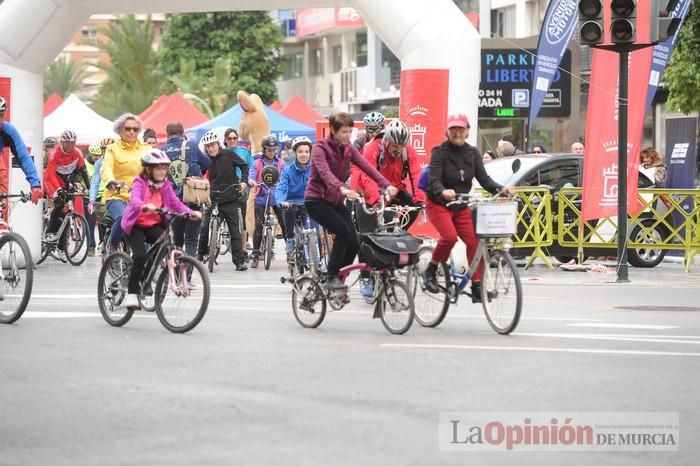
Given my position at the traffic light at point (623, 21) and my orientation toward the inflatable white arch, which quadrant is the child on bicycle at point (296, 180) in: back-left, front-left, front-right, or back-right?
front-left

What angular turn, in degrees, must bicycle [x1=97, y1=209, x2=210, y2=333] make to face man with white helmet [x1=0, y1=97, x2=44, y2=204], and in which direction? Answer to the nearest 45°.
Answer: approximately 180°

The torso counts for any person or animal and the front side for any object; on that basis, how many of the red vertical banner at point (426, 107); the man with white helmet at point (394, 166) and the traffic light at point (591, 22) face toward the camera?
3

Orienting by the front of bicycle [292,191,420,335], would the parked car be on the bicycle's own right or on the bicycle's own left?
on the bicycle's own left

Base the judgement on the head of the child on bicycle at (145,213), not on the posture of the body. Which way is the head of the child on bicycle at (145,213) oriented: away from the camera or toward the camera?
toward the camera

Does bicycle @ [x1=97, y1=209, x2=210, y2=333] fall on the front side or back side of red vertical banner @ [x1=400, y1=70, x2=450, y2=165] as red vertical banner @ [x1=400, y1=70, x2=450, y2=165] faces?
on the front side

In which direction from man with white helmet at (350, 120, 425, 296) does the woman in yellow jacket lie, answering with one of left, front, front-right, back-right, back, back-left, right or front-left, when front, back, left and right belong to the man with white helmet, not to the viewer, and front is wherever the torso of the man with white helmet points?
right

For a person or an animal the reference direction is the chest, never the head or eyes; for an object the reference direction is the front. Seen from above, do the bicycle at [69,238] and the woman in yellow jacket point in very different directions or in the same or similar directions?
same or similar directions

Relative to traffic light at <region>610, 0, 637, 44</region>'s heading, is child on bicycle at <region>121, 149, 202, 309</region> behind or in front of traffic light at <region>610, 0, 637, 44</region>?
in front

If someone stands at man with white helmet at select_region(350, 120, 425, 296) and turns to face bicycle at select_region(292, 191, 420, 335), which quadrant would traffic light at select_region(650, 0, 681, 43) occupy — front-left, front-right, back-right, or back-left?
back-left

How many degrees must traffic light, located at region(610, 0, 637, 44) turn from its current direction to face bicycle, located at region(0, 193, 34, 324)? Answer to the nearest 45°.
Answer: approximately 45° to its right

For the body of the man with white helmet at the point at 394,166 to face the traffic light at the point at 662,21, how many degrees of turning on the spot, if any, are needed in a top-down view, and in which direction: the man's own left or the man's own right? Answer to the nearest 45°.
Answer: approximately 135° to the man's own left

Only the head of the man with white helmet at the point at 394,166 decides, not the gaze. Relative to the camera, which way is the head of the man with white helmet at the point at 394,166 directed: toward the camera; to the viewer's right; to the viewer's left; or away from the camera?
toward the camera

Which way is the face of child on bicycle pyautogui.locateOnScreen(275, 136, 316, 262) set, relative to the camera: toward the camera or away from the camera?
toward the camera

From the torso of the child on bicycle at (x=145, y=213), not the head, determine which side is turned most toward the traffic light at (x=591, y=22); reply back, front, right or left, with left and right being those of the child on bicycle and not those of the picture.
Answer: left

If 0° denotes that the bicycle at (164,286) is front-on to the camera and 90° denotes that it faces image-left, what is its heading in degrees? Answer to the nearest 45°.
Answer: approximately 315°

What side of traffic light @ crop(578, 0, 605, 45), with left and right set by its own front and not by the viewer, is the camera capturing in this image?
front

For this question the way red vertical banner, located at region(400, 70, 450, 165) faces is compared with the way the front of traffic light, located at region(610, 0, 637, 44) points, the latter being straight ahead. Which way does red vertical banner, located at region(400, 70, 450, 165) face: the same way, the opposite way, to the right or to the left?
the same way
